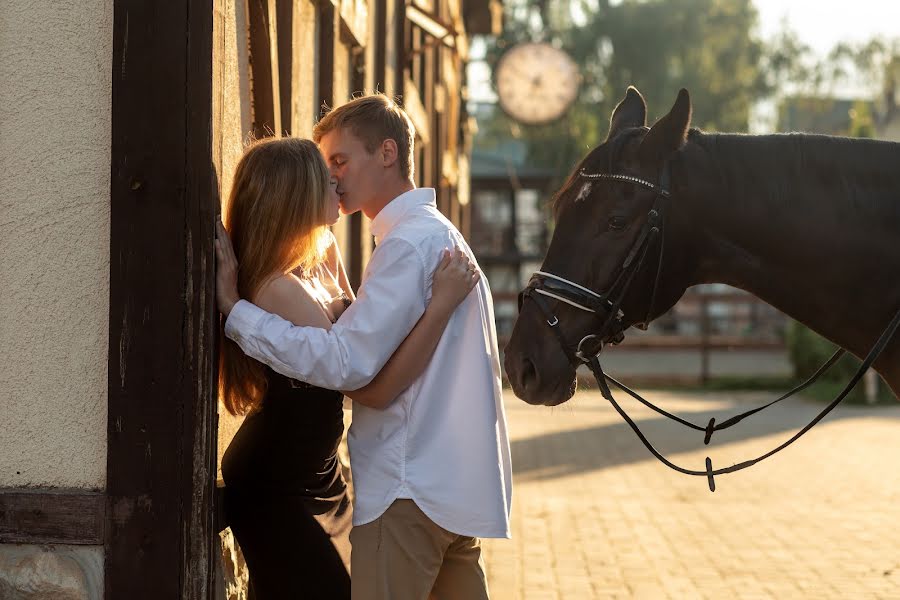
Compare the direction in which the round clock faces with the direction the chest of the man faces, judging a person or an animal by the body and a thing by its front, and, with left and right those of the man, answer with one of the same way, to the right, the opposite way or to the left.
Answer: to the left

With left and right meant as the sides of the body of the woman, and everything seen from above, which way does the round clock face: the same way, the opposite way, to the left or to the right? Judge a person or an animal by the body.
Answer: to the right

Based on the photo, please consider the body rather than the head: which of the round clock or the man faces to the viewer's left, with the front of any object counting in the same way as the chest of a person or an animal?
the man

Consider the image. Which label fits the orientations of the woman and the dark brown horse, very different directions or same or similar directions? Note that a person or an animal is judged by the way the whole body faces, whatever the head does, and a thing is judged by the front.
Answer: very different directions

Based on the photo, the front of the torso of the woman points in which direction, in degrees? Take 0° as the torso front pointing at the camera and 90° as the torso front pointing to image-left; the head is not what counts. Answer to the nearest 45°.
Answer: approximately 270°

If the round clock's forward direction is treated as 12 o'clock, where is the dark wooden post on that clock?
The dark wooden post is roughly at 12 o'clock from the round clock.

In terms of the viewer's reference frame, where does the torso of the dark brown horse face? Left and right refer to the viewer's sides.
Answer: facing to the left of the viewer

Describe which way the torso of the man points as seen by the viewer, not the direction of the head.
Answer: to the viewer's left

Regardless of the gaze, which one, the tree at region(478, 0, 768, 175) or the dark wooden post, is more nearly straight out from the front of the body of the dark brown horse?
the dark wooden post

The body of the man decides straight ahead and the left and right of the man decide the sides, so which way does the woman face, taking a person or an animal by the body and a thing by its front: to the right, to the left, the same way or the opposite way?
the opposite way
